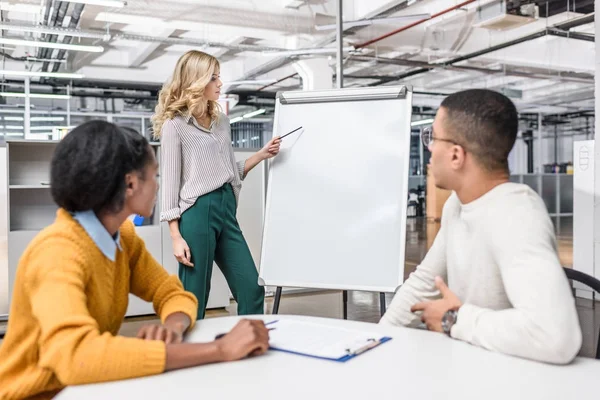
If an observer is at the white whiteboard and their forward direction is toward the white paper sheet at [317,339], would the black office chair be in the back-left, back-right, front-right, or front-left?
front-left

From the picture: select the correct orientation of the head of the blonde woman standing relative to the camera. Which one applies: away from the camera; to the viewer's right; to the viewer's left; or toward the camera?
to the viewer's right

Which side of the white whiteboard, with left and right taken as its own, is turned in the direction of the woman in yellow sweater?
front

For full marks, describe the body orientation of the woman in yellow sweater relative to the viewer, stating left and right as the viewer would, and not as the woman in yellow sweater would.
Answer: facing to the right of the viewer

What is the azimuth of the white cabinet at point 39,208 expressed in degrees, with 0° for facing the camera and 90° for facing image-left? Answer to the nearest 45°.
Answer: approximately 0°

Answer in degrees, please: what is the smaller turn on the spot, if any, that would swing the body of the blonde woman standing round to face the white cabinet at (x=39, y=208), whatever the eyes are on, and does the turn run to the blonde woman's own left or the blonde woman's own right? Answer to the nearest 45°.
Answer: approximately 180°

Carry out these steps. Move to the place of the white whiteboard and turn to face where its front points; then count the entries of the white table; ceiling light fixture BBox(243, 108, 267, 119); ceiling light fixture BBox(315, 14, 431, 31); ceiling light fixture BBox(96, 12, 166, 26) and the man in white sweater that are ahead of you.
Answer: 2

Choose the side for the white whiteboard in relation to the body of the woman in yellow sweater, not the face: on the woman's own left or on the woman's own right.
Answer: on the woman's own left

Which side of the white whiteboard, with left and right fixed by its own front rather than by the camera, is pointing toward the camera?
front

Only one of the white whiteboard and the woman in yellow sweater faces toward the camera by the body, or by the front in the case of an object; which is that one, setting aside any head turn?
the white whiteboard

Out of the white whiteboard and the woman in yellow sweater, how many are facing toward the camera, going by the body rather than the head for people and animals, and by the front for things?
1

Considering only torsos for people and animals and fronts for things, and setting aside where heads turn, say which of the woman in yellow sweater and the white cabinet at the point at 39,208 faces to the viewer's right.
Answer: the woman in yellow sweater

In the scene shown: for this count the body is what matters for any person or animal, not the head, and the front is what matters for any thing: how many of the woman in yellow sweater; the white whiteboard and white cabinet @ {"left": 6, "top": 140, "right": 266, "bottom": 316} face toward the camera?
2

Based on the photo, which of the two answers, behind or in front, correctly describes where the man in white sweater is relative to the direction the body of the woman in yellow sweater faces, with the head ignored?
in front

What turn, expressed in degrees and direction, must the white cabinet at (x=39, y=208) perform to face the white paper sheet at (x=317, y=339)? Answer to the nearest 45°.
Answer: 0° — it already faces it

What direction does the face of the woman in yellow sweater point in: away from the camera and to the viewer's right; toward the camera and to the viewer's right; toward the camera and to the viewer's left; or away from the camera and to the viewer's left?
away from the camera and to the viewer's right
